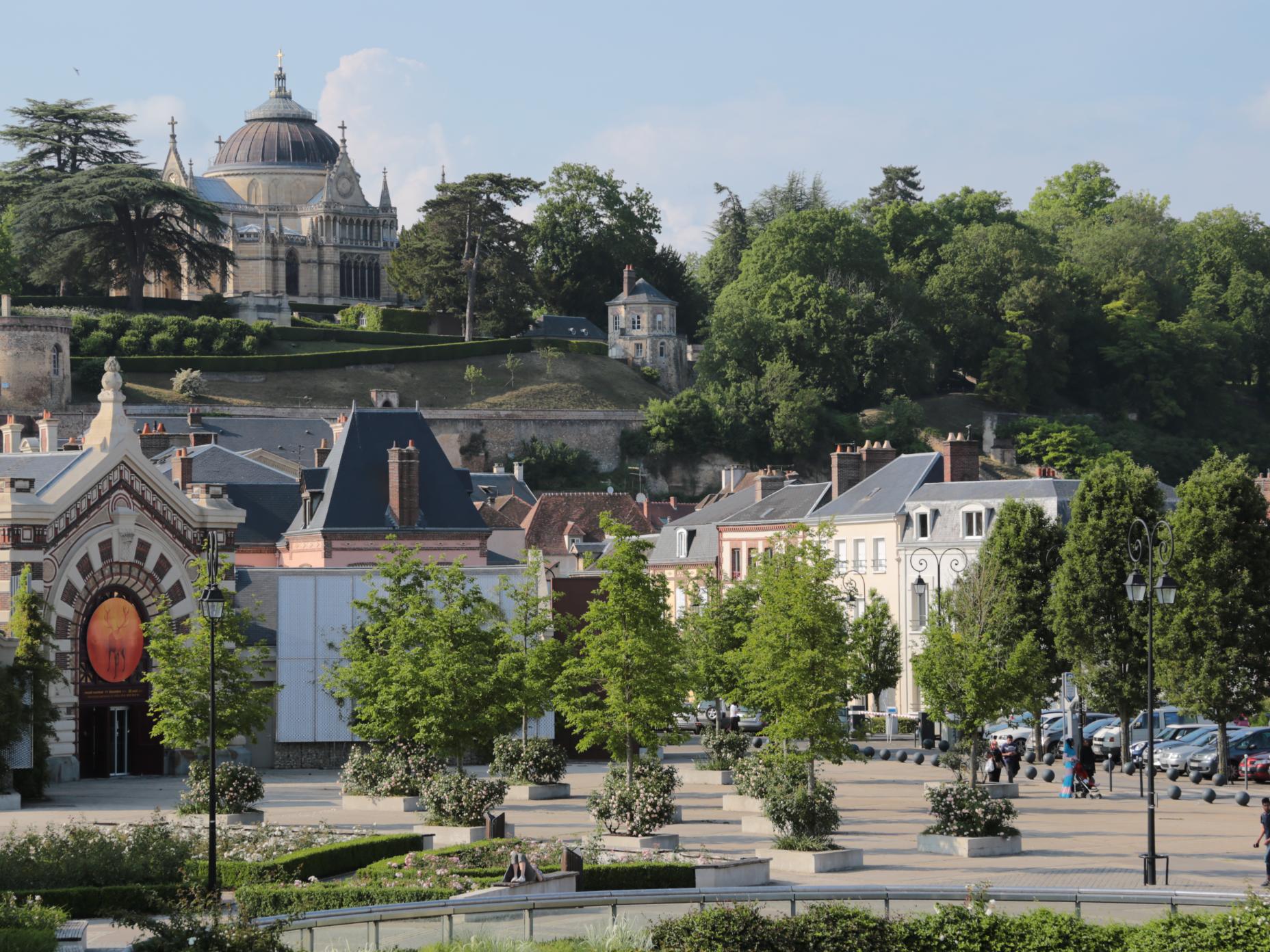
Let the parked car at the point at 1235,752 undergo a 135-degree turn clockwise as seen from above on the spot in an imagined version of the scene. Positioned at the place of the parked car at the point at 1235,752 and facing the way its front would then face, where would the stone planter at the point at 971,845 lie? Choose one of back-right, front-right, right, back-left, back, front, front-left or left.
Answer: back

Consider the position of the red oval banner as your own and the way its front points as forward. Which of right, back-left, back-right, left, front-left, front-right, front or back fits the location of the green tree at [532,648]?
front-left

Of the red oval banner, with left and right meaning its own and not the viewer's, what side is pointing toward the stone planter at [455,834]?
front

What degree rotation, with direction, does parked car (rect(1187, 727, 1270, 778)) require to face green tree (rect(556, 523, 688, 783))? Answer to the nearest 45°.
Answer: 0° — it already faces it

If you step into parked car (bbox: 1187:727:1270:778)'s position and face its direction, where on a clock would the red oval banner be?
The red oval banner is roughly at 1 o'clock from the parked car.

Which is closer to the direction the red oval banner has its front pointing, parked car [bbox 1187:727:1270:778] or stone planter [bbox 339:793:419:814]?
the stone planter

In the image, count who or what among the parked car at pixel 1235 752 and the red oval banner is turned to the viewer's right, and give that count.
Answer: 0

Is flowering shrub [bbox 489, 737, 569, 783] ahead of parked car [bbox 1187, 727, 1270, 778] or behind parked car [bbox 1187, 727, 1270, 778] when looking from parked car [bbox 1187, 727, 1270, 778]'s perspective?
ahead

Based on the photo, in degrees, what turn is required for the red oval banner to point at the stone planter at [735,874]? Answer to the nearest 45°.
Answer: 0° — it already faces it

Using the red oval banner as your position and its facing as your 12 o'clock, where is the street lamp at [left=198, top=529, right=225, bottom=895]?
The street lamp is roughly at 12 o'clock from the red oval banner.

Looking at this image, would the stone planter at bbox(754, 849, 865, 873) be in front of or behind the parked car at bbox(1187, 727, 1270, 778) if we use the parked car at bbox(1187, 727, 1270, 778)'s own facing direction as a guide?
in front

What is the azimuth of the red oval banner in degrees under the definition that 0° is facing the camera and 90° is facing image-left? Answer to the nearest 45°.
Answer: approximately 0°

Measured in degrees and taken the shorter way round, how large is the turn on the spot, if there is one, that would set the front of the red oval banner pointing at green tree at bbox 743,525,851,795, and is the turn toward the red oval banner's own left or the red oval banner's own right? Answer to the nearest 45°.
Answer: approximately 45° to the red oval banner's own left

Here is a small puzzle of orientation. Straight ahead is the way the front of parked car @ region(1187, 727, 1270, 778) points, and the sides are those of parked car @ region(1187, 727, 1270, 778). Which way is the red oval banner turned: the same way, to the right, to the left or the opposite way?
to the left

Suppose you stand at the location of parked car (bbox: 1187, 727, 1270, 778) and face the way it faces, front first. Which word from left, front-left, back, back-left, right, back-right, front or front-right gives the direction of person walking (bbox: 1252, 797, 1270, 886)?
front-left

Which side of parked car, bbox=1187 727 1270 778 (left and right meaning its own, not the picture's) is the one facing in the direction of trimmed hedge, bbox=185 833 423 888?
front
